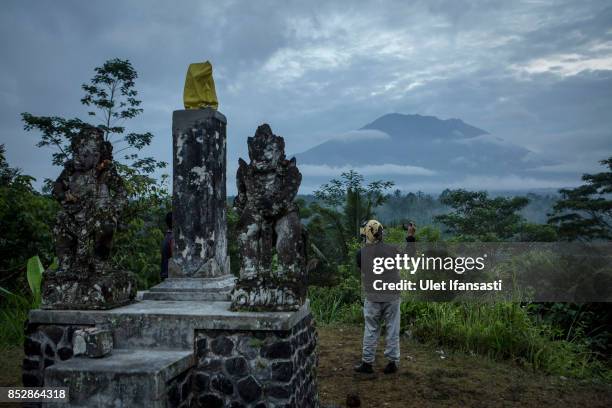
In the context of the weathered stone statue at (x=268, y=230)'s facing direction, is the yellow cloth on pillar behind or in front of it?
behind

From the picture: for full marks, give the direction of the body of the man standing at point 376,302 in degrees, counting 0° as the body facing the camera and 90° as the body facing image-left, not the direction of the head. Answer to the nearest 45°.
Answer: approximately 135°

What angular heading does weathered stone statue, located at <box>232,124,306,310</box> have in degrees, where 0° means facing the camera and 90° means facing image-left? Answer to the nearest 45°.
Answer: approximately 0°

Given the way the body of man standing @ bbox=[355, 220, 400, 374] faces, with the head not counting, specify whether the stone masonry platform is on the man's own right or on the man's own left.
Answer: on the man's own left

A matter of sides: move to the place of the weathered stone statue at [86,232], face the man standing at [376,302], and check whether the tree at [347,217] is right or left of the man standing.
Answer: left

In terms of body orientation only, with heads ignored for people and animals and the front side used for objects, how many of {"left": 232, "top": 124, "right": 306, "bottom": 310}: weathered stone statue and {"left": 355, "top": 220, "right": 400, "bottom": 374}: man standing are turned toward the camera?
1

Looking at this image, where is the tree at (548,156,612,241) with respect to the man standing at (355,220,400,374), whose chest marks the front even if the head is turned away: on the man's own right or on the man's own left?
on the man's own right

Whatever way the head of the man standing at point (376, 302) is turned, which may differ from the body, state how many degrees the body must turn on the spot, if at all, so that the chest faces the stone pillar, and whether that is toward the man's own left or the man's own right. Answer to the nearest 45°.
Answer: approximately 45° to the man's own left

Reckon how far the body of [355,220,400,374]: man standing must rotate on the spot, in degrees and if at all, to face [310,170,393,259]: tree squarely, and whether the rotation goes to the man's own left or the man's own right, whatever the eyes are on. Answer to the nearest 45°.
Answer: approximately 45° to the man's own right

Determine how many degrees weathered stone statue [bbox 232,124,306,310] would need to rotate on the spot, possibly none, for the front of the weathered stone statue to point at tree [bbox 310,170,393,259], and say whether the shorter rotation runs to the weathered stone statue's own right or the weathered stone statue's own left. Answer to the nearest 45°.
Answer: approximately 180°
